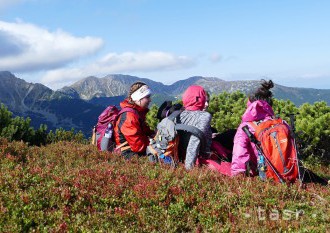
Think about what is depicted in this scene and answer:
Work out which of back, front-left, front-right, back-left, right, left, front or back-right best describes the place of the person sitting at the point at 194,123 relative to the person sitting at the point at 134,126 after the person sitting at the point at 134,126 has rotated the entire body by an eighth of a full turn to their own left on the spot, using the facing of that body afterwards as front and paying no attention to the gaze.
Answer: right

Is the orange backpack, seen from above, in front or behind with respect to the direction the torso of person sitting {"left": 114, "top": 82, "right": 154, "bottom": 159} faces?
in front

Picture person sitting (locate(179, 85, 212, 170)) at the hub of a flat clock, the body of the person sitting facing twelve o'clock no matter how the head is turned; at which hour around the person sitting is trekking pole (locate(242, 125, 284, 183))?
The trekking pole is roughly at 3 o'clock from the person sitting.

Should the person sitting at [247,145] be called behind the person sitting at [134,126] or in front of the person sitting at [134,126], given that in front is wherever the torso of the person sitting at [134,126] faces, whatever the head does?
in front

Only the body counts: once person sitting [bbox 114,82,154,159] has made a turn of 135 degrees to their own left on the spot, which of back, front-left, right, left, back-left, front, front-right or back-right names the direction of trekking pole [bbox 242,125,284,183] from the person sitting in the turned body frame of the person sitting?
back

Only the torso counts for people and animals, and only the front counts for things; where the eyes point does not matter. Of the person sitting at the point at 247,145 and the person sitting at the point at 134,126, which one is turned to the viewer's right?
the person sitting at the point at 134,126

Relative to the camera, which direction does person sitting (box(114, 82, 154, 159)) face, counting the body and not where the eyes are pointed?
to the viewer's right

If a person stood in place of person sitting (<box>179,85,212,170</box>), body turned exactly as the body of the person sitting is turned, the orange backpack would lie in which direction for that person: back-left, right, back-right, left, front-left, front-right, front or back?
right

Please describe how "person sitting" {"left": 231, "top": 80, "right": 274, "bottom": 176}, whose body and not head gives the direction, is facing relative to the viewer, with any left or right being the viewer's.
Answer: facing away from the viewer and to the left of the viewer

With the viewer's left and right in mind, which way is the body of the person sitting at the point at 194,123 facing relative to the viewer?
facing away from the viewer and to the right of the viewer

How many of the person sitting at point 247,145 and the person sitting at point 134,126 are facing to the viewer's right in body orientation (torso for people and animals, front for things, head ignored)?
1

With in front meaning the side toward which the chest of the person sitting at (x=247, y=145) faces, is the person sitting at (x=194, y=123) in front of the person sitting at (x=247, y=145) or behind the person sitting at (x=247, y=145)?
in front
